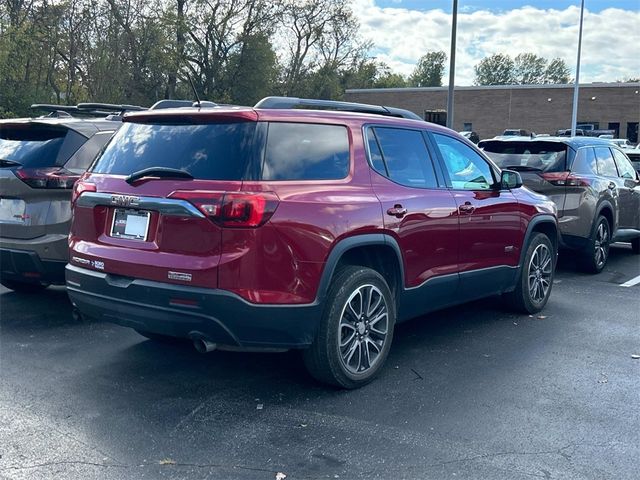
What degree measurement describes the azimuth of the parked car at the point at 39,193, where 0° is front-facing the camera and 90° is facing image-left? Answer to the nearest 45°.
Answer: approximately 225°

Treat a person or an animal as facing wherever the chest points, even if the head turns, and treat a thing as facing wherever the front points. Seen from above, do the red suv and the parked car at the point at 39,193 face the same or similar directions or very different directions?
same or similar directions

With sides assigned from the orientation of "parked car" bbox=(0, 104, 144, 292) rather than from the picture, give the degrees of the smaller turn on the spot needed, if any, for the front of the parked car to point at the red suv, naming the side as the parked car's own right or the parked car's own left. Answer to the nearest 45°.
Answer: approximately 90° to the parked car's own right

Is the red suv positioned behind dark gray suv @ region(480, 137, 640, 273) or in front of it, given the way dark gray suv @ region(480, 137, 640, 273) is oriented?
behind

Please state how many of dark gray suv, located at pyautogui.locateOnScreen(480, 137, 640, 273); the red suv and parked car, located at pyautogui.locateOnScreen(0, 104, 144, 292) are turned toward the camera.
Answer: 0

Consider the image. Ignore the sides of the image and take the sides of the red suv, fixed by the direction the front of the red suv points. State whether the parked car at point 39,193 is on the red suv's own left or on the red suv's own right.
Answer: on the red suv's own left

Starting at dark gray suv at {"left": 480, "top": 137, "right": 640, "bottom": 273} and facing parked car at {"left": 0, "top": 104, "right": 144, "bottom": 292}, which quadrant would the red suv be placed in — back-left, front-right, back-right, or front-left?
front-left

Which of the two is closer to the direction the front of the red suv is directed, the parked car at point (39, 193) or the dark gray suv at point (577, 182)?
the dark gray suv

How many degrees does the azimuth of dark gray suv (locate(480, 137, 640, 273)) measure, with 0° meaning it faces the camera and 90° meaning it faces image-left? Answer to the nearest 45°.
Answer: approximately 225°

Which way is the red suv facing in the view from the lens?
facing away from the viewer and to the right of the viewer

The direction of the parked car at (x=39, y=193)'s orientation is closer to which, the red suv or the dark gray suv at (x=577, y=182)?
the dark gray suv

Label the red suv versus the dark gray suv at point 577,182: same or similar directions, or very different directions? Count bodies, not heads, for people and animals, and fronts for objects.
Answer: same or similar directions

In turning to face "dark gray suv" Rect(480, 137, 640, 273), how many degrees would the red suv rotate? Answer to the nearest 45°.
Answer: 0° — it already faces it

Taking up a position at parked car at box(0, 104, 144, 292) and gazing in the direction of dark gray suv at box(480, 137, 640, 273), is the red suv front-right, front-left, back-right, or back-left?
front-right
